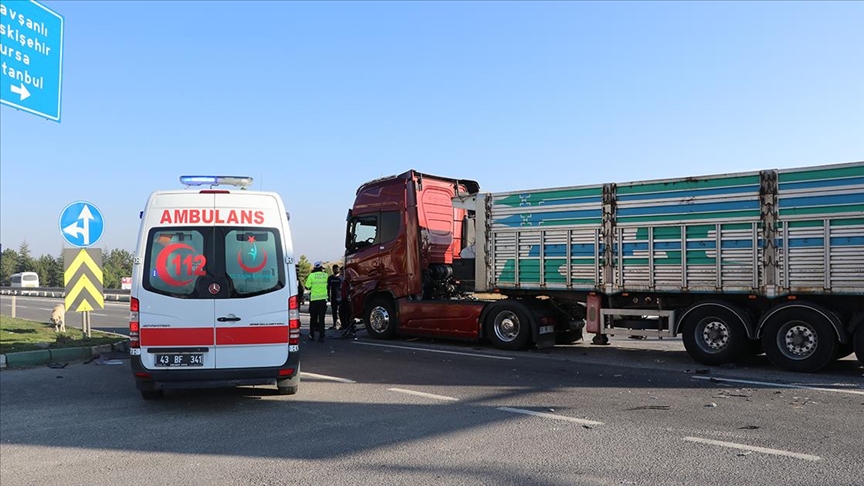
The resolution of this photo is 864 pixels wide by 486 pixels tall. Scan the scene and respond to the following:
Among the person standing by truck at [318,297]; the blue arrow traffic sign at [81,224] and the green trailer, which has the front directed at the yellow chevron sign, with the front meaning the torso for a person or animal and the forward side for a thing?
the green trailer

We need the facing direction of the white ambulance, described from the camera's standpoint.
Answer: facing away from the viewer

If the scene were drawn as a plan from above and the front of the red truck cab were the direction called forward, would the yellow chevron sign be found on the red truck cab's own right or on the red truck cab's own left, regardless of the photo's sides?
on the red truck cab's own left

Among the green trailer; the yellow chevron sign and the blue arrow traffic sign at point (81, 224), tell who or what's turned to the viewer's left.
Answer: the green trailer

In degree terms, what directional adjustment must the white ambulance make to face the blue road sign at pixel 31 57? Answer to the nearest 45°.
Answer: approximately 45° to its left

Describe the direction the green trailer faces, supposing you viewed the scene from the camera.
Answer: facing to the left of the viewer

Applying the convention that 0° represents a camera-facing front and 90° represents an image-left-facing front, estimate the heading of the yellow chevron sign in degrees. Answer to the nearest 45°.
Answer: approximately 0°

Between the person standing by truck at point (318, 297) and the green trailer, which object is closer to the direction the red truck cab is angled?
the person standing by truck

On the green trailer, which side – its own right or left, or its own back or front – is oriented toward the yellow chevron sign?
front

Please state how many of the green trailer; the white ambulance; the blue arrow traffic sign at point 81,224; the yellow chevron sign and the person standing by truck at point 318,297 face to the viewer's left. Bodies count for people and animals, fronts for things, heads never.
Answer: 1

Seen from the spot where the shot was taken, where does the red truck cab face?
facing away from the viewer and to the left of the viewer
